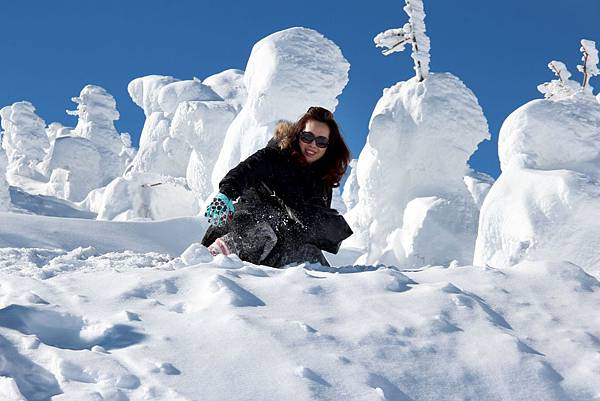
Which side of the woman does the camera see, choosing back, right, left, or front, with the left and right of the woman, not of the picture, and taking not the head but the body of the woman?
front

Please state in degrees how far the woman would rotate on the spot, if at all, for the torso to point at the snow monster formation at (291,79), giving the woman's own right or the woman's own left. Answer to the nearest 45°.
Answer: approximately 180°

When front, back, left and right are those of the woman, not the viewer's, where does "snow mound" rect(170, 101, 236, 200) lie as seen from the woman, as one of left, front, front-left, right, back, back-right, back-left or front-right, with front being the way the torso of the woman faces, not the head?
back

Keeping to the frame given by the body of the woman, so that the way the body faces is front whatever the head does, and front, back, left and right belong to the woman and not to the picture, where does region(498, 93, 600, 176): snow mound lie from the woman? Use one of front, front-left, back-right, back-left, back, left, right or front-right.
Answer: back-left

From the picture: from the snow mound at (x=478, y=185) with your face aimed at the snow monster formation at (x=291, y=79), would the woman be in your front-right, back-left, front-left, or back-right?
front-left

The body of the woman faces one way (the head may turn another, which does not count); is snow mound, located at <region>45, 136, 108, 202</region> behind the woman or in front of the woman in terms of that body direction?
behind

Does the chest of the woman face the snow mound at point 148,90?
no

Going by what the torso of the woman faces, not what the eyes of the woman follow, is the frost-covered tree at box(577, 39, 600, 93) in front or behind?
behind

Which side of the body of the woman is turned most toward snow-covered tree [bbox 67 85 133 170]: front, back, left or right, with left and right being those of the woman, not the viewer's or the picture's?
back

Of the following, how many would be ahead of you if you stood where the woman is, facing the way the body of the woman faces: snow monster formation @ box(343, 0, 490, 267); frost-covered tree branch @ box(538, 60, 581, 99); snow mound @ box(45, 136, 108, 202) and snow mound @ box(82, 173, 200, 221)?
0

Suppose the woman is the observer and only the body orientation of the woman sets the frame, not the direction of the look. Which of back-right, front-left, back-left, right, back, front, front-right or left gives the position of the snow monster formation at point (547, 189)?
back-left

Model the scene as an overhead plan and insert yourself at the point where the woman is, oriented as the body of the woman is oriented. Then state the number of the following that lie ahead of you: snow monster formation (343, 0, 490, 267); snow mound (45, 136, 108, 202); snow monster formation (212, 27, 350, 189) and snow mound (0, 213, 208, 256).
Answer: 0

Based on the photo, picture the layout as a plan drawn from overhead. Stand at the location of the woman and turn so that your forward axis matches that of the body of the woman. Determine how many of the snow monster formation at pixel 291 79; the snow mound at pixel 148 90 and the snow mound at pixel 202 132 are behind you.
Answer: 3

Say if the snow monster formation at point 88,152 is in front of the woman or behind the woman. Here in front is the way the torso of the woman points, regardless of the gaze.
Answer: behind

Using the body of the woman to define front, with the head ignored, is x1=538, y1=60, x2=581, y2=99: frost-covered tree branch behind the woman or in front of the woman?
behind

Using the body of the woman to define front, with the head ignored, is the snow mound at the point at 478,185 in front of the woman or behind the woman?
behind

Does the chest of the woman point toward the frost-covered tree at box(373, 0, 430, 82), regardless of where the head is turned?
no
